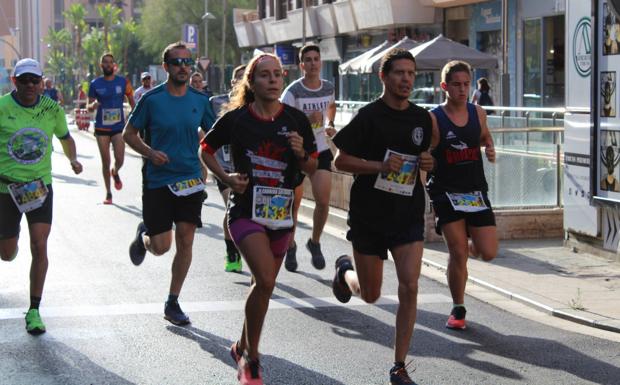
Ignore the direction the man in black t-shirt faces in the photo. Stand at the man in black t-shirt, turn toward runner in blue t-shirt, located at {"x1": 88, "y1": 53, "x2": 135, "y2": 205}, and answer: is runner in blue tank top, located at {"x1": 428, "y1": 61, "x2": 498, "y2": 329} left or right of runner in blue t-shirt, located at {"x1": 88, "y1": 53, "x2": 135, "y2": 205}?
right

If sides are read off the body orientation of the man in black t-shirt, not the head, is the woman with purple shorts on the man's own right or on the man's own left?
on the man's own right

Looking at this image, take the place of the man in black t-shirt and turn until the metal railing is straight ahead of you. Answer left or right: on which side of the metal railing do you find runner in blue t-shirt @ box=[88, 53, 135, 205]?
left

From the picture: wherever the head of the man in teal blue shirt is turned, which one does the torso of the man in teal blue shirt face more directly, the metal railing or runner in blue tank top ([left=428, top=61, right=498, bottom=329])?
the runner in blue tank top

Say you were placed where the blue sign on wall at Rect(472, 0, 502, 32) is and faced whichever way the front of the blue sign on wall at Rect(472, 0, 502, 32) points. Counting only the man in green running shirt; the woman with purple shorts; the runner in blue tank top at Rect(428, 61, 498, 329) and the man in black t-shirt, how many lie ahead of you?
4

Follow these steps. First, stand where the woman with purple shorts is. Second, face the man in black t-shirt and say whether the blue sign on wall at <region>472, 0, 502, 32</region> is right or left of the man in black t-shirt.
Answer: left

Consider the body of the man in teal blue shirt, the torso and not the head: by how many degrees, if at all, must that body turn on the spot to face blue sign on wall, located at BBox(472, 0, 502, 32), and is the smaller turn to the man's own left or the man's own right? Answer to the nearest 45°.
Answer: approximately 135° to the man's own left

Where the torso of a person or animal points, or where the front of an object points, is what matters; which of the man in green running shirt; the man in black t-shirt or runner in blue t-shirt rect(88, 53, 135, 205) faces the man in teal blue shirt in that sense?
the runner in blue t-shirt

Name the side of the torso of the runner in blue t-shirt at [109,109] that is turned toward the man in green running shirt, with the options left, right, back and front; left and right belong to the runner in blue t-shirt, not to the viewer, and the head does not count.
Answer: front

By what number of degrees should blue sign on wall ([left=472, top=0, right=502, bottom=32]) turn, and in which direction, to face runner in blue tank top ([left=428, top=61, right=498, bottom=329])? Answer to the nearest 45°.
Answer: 0° — it already faces them

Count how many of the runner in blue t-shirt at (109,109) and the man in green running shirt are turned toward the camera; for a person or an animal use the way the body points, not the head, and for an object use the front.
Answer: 2

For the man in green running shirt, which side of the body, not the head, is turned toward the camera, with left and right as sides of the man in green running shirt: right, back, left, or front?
front

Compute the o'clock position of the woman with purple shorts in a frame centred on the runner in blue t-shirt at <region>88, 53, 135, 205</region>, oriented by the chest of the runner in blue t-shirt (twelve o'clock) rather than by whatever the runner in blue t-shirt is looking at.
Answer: The woman with purple shorts is roughly at 12 o'clock from the runner in blue t-shirt.

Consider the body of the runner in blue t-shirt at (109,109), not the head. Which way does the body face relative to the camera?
toward the camera
